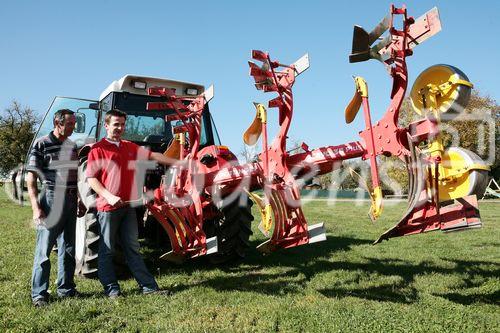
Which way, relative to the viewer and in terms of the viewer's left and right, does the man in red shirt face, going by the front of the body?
facing the viewer and to the right of the viewer

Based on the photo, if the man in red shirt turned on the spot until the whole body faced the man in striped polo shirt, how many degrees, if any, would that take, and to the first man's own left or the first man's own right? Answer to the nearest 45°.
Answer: approximately 135° to the first man's own right

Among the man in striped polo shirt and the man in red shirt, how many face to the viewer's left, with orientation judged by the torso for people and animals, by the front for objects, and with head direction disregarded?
0

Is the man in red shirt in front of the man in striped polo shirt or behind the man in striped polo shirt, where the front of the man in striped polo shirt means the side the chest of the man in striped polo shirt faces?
in front

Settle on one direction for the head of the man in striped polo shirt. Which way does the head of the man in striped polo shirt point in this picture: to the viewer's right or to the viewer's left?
to the viewer's right
